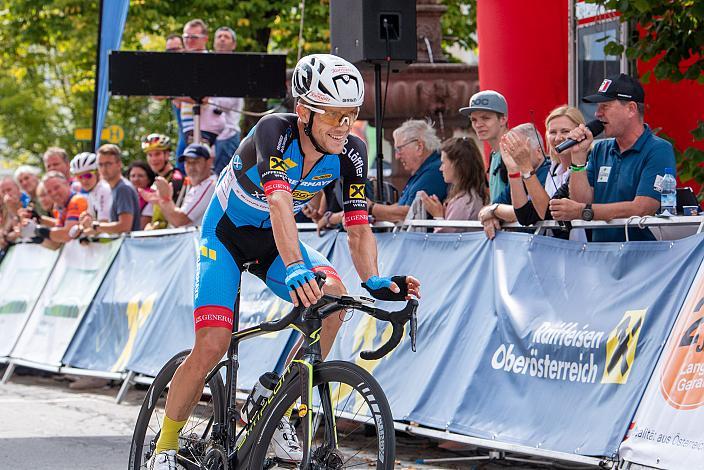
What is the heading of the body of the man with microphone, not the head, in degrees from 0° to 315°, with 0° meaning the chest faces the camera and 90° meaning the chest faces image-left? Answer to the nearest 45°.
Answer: approximately 45°

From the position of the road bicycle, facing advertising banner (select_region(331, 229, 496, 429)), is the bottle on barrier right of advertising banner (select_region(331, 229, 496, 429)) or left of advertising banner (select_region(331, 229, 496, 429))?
right

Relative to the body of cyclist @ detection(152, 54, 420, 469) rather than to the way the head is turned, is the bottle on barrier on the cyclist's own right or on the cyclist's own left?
on the cyclist's own left

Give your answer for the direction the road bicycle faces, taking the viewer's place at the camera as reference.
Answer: facing the viewer and to the right of the viewer

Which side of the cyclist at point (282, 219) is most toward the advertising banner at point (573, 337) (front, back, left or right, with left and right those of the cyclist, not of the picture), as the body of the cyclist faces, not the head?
left

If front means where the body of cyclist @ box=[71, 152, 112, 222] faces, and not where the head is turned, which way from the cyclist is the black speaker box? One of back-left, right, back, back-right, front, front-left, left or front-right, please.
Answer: left

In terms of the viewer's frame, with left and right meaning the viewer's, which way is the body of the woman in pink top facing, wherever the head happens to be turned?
facing to the left of the viewer

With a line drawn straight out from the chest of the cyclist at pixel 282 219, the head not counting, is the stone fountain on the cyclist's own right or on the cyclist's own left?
on the cyclist's own left

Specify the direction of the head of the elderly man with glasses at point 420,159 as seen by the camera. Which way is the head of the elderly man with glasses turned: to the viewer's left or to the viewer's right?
to the viewer's left

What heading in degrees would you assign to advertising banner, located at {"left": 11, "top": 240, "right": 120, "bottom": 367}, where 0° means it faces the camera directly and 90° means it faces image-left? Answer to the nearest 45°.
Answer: approximately 45°

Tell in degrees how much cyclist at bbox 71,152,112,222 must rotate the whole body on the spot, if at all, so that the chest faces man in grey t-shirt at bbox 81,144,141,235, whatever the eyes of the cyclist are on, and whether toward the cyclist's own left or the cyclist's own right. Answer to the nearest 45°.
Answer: approximately 45° to the cyclist's own left
